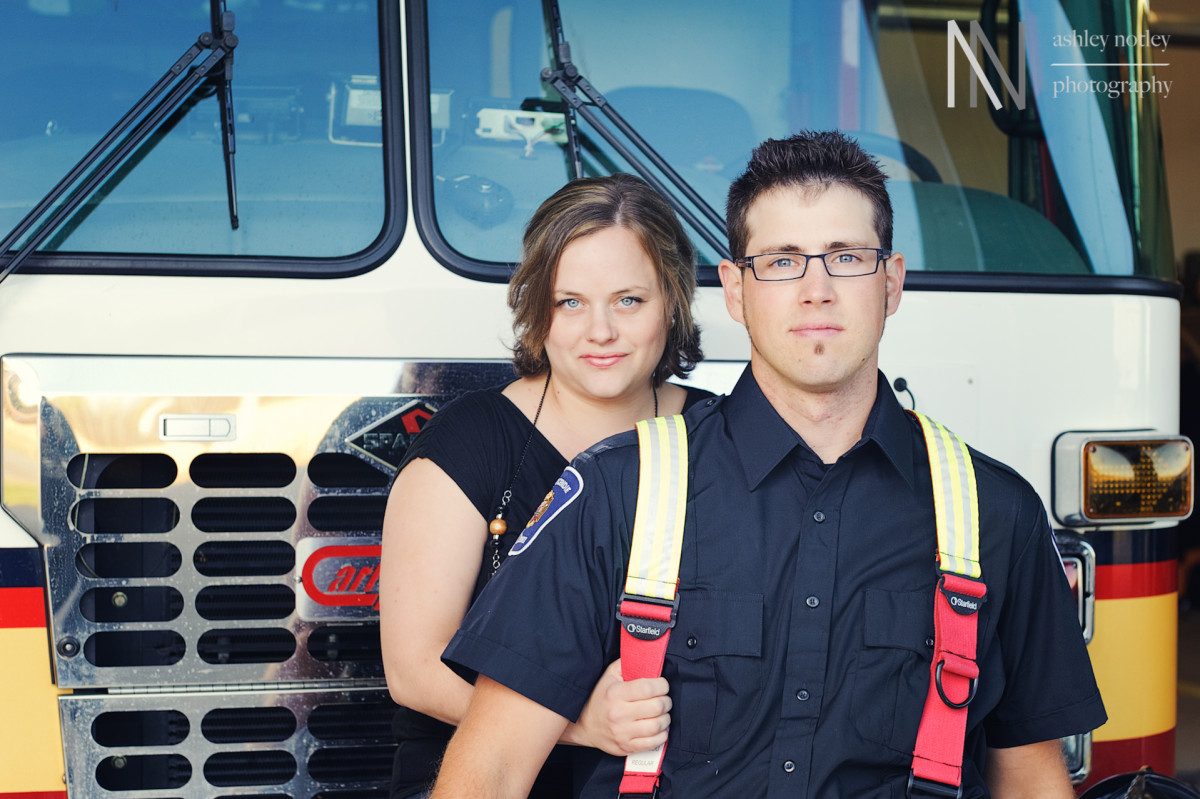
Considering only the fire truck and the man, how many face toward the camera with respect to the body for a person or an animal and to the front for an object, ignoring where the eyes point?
2

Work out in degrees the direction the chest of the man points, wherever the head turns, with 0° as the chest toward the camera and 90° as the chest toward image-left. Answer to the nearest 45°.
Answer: approximately 0°
